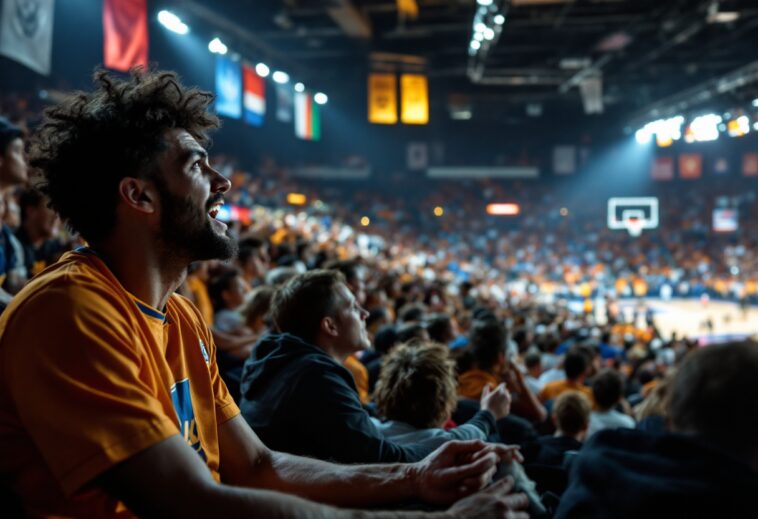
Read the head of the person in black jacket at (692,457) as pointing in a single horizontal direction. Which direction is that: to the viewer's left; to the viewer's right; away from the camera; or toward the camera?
away from the camera

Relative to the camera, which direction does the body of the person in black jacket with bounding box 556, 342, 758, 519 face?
away from the camera

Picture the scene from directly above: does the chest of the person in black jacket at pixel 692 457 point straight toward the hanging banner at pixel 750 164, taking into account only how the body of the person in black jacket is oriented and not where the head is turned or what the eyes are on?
yes

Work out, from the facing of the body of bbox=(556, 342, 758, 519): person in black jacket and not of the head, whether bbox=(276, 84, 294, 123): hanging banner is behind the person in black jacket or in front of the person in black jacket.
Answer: in front

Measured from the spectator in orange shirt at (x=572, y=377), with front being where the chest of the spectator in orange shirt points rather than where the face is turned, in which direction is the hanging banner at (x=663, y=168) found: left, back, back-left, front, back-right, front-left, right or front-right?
front-left

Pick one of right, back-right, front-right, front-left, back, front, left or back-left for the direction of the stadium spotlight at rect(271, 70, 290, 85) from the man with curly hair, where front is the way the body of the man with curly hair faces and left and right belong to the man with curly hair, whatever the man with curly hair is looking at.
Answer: left

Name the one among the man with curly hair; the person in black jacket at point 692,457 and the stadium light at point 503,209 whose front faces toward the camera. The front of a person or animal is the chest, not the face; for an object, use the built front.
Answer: the stadium light

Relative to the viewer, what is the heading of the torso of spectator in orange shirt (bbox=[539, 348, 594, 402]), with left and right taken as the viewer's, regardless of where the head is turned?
facing away from the viewer and to the right of the viewer

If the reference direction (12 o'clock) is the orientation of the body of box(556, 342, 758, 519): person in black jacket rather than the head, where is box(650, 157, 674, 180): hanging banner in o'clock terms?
The hanging banner is roughly at 12 o'clock from the person in black jacket.

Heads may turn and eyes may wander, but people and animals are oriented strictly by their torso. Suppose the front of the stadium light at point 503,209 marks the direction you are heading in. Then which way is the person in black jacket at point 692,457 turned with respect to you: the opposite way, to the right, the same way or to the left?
the opposite way

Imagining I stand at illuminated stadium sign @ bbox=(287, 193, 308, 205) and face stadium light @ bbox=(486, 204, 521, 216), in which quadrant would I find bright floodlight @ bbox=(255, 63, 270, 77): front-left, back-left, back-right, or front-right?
back-right

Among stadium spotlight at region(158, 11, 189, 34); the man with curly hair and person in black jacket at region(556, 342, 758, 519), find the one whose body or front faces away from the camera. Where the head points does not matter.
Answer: the person in black jacket

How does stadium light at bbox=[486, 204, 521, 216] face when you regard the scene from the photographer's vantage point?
facing the viewer

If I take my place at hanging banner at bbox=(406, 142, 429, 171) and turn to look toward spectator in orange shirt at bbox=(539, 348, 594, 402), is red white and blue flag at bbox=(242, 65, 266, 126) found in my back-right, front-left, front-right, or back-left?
front-right
